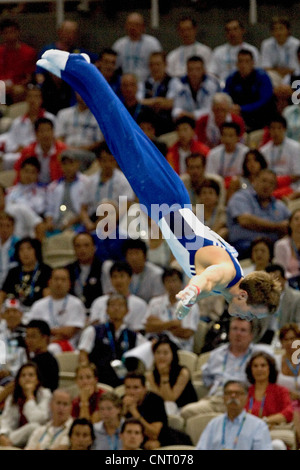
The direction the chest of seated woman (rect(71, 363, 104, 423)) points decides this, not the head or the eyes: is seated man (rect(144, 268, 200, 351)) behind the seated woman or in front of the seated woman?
behind

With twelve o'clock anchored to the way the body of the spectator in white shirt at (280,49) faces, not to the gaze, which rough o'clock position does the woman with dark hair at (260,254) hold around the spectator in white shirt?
The woman with dark hair is roughly at 12 o'clock from the spectator in white shirt.

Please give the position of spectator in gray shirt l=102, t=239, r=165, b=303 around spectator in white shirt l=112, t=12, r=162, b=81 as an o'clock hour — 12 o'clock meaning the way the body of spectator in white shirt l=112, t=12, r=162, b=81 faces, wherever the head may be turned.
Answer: spectator in gray shirt l=102, t=239, r=165, b=303 is roughly at 12 o'clock from spectator in white shirt l=112, t=12, r=162, b=81.

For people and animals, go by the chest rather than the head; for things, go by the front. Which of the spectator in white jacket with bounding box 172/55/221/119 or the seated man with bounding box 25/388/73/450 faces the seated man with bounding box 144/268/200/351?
the spectator in white jacket

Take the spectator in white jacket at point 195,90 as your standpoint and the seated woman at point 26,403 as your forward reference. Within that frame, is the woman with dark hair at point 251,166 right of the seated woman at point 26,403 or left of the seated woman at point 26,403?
left
